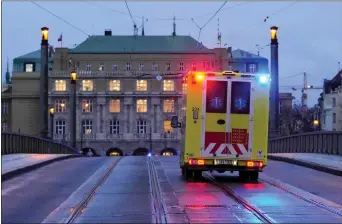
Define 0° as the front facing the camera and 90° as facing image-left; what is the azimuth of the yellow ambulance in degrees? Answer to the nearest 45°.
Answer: approximately 180°

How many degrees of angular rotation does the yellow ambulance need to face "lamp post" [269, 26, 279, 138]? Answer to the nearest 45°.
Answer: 0° — it already faces it
